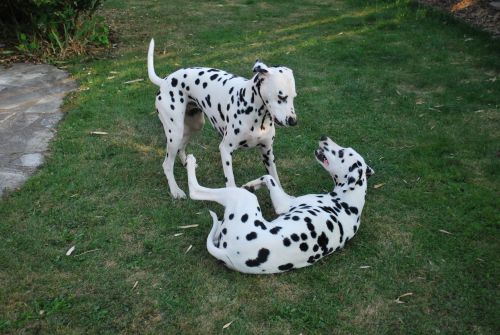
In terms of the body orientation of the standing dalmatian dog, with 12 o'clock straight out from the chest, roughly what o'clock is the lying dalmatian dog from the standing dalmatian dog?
The lying dalmatian dog is roughly at 1 o'clock from the standing dalmatian dog.

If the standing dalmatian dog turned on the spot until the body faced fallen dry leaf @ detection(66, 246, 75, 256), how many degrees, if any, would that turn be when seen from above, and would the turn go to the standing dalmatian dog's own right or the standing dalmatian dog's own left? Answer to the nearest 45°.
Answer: approximately 90° to the standing dalmatian dog's own right

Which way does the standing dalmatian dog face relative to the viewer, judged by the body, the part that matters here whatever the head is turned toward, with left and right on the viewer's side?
facing the viewer and to the right of the viewer

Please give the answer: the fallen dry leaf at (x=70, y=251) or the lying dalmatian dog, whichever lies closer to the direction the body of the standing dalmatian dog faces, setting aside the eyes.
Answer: the lying dalmatian dog

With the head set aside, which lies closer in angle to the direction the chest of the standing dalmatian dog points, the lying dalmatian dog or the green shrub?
the lying dalmatian dog

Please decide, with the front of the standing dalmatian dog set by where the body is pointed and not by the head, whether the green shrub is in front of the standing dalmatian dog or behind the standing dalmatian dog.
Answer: behind
